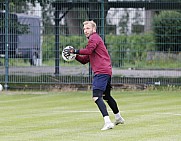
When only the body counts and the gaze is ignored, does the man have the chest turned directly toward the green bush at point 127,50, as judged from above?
no

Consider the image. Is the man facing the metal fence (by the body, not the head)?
no

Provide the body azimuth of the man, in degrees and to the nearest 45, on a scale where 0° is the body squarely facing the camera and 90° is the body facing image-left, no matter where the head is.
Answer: approximately 90°
